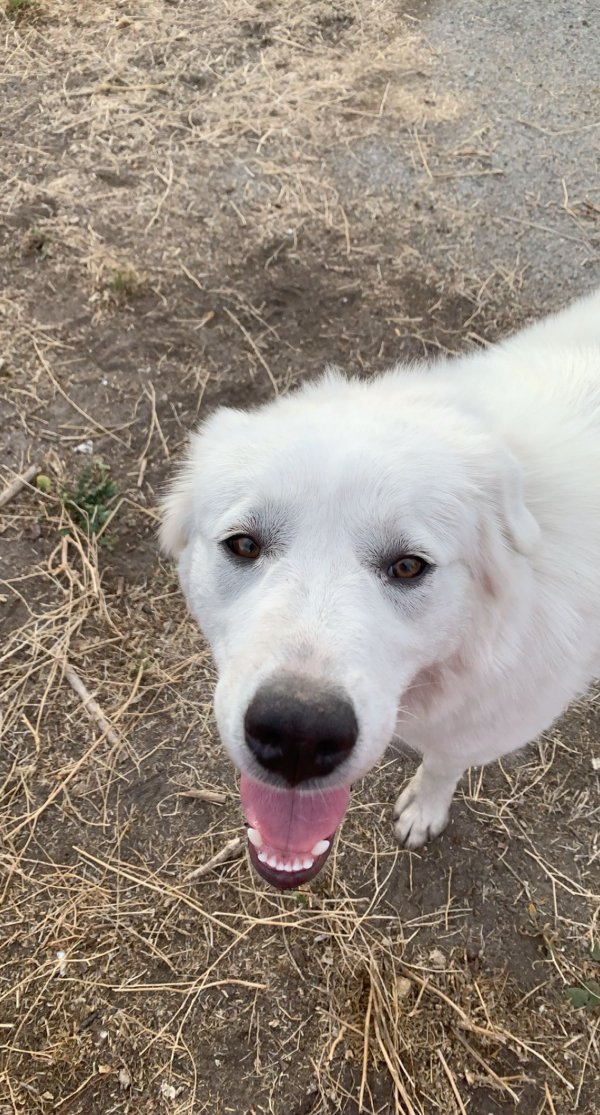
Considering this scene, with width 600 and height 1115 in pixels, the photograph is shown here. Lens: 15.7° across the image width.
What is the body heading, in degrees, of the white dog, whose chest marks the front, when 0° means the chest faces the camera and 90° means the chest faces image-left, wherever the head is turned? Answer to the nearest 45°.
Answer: approximately 45°

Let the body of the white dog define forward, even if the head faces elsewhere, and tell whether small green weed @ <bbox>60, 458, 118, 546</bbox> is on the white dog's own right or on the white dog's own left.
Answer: on the white dog's own right

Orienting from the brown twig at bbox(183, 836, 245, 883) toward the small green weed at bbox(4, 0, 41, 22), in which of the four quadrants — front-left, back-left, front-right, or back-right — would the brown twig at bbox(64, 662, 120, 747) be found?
front-left
